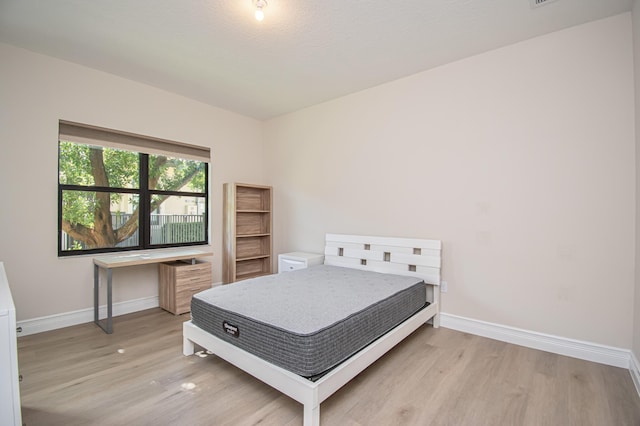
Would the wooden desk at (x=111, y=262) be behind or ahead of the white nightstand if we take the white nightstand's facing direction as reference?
ahead

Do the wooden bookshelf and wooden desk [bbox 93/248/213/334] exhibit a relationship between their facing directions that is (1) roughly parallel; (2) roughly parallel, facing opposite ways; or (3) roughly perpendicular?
roughly parallel

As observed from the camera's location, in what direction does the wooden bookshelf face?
facing the viewer and to the right of the viewer

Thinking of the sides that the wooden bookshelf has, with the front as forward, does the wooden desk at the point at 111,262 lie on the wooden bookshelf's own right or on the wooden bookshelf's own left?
on the wooden bookshelf's own right

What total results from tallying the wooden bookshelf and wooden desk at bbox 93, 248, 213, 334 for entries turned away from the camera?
0

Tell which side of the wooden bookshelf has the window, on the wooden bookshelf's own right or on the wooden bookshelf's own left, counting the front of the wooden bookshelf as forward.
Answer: on the wooden bookshelf's own right

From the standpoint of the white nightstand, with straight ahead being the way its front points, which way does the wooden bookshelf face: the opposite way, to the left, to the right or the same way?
to the left

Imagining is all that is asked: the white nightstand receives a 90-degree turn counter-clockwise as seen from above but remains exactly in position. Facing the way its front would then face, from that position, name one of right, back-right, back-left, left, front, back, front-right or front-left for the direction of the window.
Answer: back-right

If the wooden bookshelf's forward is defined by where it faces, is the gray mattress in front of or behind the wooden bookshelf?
in front

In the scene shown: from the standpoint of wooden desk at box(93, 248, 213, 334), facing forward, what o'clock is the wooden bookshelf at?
The wooden bookshelf is roughly at 10 o'clock from the wooden desk.

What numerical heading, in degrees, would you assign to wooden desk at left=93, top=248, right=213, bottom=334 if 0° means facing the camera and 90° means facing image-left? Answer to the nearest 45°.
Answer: approximately 315°

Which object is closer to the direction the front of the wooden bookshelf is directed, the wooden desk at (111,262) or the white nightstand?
the white nightstand

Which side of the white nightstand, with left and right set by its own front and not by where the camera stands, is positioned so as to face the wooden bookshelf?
right

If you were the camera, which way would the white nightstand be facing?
facing the viewer and to the left of the viewer
